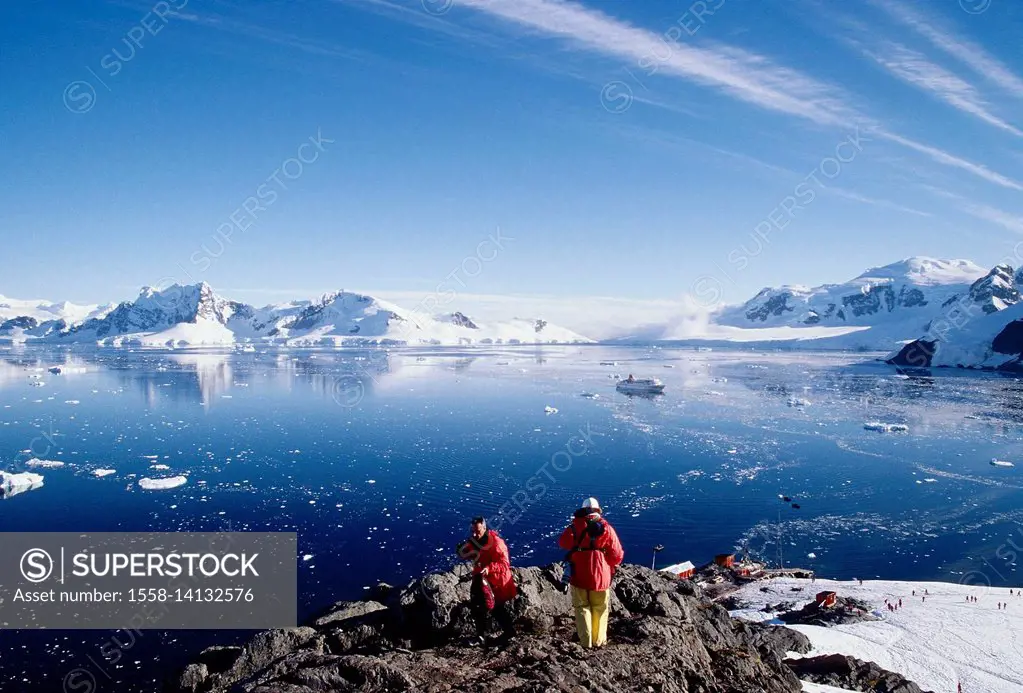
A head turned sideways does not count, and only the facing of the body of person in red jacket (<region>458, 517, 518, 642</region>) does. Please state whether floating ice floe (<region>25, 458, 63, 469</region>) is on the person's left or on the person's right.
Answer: on the person's right

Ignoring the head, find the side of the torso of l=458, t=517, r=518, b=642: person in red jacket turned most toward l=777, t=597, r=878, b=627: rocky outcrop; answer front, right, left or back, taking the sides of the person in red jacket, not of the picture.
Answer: back

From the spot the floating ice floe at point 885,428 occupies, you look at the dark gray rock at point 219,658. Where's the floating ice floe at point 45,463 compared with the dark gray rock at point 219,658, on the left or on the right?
right

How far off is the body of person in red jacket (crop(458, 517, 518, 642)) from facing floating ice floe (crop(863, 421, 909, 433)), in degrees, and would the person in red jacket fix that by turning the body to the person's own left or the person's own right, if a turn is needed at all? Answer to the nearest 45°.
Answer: approximately 180°

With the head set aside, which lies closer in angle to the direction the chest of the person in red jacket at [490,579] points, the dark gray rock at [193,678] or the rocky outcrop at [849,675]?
the dark gray rock

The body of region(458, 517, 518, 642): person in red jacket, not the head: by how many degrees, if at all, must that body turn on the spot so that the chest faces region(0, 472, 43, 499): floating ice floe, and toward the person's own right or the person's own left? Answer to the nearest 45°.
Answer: approximately 90° to the person's own right

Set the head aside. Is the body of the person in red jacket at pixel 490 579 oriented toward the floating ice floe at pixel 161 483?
no

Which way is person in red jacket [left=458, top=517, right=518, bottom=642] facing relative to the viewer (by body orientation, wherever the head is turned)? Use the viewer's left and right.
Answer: facing the viewer and to the left of the viewer

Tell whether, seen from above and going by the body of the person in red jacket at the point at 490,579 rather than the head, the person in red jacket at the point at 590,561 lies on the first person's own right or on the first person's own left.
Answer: on the first person's own left
